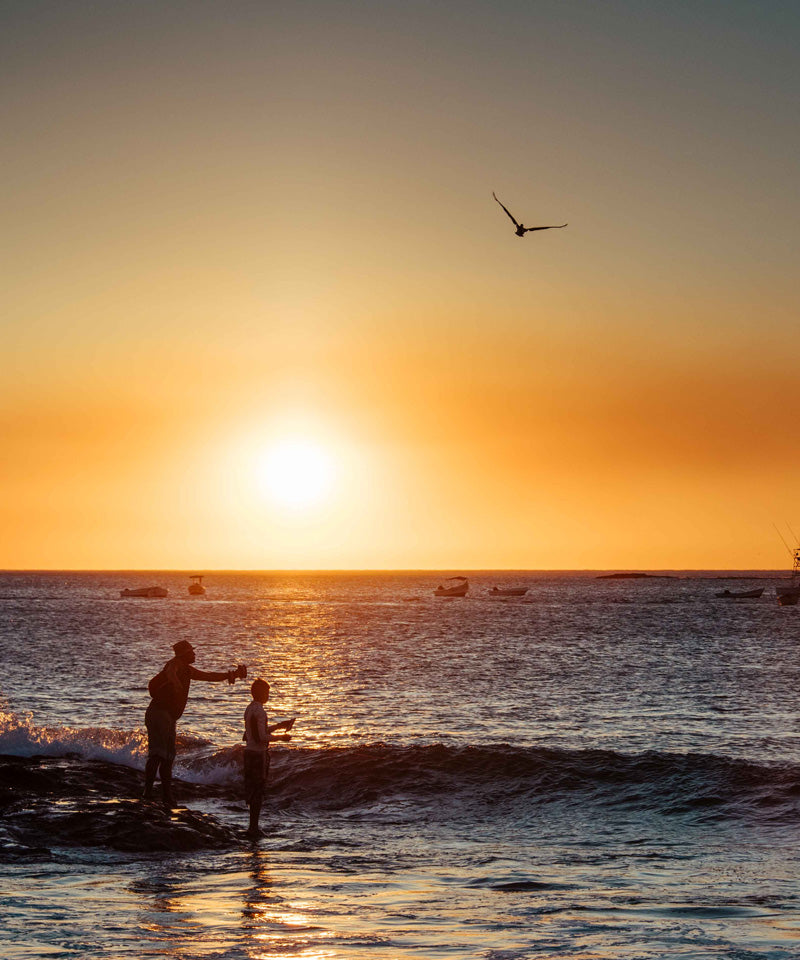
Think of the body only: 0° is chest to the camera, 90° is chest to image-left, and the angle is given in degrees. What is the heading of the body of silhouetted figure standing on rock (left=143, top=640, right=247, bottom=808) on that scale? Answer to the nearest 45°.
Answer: approximately 270°
